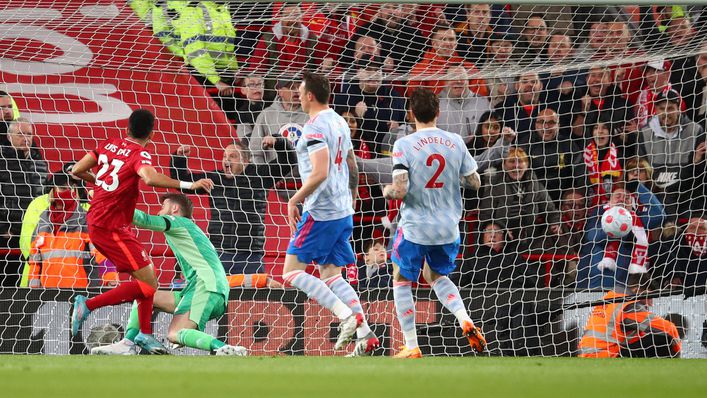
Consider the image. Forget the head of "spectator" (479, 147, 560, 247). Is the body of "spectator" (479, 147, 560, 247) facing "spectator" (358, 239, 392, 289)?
no

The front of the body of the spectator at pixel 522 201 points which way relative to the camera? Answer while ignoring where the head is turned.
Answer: toward the camera

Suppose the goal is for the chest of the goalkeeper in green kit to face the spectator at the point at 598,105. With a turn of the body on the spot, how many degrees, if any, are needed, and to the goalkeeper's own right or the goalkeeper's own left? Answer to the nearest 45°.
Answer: approximately 180°

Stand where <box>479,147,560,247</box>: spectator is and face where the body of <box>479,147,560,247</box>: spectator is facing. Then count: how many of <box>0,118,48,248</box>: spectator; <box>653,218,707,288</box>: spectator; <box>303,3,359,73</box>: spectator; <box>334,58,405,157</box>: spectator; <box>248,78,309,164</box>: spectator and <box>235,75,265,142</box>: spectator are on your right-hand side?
5

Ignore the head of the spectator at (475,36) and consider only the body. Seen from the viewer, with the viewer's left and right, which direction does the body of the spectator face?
facing the viewer

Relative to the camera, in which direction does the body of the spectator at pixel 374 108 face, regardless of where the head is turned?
toward the camera

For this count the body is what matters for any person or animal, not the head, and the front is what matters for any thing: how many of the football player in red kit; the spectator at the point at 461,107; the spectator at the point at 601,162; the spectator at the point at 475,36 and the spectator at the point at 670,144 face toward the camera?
4

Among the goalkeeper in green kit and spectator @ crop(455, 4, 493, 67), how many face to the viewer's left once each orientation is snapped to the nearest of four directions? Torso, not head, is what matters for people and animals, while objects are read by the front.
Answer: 1

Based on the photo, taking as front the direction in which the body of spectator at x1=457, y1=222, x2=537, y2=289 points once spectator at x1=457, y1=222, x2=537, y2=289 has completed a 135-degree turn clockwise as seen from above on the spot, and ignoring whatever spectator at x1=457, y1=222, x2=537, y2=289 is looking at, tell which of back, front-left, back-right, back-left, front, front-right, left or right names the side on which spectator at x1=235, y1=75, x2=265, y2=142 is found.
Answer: front-left

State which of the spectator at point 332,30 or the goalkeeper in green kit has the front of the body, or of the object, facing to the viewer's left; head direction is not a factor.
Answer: the goalkeeper in green kit

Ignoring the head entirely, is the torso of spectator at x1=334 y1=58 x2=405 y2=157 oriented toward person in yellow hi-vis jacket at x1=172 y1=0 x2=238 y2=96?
no

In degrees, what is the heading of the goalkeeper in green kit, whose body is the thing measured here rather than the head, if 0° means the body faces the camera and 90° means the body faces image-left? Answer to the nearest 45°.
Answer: approximately 90°

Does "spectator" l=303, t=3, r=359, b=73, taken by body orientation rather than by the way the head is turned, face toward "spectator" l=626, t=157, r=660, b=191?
no

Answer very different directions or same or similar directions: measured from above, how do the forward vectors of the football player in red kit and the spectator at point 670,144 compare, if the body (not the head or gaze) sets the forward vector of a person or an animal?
very different directions
